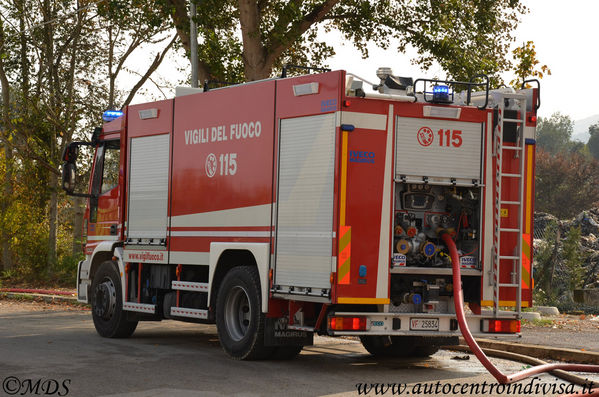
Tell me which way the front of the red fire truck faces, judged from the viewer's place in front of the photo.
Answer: facing away from the viewer and to the left of the viewer

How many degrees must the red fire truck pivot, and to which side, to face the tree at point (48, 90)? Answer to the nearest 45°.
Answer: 0° — it already faces it

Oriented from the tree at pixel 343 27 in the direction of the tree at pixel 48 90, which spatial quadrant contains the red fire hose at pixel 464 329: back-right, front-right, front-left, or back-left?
back-left

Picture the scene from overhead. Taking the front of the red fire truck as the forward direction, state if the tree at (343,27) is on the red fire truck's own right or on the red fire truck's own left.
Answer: on the red fire truck's own right
